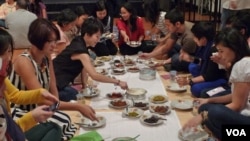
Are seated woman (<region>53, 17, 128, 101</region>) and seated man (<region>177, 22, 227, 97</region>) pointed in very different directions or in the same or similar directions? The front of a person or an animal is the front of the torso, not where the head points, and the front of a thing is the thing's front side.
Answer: very different directions

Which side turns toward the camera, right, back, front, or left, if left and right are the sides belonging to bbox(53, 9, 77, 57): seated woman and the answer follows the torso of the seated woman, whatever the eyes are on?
right

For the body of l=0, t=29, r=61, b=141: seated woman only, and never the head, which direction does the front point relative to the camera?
to the viewer's right

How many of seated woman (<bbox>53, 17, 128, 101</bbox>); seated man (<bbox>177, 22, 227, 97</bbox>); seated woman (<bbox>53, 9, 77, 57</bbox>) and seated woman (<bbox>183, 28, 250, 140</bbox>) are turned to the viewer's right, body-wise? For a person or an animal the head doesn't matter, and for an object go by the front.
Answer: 2

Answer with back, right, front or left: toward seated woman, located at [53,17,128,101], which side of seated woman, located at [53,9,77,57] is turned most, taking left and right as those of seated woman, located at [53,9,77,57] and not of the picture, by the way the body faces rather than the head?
right

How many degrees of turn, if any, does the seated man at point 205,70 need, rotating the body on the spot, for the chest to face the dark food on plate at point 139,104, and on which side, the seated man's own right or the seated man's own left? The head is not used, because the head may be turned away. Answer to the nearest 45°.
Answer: approximately 45° to the seated man's own left

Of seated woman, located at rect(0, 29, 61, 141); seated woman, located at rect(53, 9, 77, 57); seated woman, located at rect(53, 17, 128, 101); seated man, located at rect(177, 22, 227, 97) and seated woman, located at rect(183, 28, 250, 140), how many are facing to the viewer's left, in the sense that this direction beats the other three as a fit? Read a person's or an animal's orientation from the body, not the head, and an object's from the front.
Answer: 2

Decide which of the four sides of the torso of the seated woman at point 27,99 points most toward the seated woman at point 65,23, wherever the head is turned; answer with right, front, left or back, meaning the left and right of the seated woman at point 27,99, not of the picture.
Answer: left

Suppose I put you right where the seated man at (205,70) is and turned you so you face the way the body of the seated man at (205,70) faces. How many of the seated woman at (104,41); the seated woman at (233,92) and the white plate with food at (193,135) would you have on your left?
2

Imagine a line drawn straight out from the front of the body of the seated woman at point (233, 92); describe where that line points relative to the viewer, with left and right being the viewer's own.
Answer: facing to the left of the viewer

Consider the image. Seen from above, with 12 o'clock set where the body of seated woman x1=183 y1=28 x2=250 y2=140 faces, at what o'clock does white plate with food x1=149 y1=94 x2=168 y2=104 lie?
The white plate with food is roughly at 1 o'clock from the seated woman.

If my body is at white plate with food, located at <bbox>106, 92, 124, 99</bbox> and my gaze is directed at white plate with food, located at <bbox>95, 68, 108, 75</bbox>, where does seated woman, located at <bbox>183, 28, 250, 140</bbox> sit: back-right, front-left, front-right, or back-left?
back-right

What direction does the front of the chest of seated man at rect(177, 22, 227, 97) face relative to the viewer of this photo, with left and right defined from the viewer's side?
facing to the left of the viewer

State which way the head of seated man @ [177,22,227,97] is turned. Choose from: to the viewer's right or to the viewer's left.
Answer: to the viewer's left
